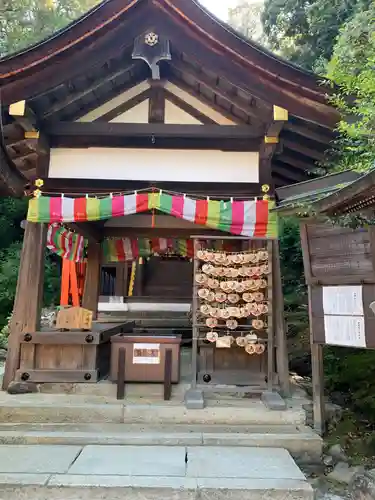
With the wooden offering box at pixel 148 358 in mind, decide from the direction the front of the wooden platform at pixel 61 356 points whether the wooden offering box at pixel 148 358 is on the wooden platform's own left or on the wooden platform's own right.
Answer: on the wooden platform's own left

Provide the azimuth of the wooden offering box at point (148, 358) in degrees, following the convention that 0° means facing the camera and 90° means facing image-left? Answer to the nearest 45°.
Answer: approximately 0°

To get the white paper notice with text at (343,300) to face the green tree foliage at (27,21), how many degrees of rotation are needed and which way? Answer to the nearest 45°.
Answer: approximately 135° to its right

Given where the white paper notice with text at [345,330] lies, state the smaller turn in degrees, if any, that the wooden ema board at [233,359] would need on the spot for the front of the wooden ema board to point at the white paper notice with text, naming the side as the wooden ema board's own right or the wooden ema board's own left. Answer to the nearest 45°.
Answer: approximately 45° to the wooden ema board's own left

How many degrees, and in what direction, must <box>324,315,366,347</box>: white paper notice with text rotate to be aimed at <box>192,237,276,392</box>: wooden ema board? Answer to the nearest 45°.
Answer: approximately 135° to its right

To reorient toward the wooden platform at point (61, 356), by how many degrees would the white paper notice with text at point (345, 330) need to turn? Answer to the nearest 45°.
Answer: approximately 90° to its right

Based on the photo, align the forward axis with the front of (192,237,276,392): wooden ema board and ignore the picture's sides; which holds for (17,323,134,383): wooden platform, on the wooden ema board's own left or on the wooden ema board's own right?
on the wooden ema board's own right

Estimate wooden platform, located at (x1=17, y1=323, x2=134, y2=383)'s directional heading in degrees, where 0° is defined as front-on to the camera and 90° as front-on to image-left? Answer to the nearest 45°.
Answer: approximately 0°
